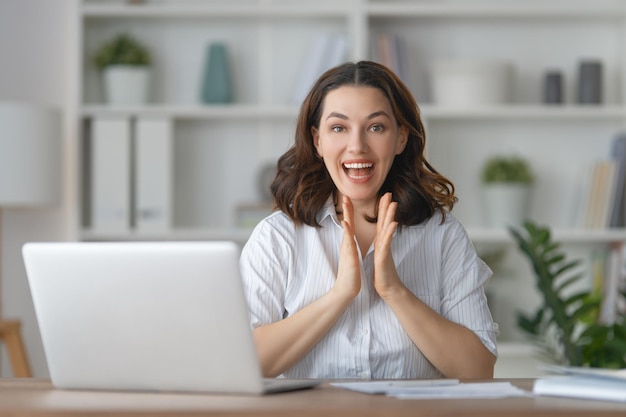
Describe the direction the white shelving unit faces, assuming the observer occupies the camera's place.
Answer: facing the viewer

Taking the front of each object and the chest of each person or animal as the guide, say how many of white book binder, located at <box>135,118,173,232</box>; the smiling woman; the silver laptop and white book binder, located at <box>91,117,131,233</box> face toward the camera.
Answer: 3

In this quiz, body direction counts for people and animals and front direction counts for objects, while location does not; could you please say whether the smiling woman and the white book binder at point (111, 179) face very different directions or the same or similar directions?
same or similar directions

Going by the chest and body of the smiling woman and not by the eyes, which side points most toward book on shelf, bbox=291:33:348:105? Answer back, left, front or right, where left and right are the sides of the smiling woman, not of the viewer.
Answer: back

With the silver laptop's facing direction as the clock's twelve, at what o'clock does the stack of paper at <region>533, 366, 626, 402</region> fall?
The stack of paper is roughly at 2 o'clock from the silver laptop.

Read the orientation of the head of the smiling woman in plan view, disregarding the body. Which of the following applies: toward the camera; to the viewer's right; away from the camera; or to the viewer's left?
toward the camera

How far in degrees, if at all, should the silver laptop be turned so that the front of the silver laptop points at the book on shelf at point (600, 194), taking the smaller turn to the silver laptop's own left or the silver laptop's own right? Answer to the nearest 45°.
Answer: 0° — it already faces it

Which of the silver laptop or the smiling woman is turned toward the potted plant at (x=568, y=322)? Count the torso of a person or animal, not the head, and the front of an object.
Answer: the silver laptop

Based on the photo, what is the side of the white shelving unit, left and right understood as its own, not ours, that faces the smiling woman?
front

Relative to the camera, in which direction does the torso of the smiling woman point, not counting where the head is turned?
toward the camera

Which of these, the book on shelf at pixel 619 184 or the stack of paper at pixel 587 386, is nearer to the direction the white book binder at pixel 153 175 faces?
the stack of paper

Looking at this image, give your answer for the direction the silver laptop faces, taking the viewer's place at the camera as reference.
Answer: facing away from the viewer and to the right of the viewer

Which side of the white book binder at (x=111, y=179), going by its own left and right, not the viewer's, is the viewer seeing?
front

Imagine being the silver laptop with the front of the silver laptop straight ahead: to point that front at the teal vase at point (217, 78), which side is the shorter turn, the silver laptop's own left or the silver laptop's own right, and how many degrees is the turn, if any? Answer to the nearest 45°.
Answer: approximately 45° to the silver laptop's own left

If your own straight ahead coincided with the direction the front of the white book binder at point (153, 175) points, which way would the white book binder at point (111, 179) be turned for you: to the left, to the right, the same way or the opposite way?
the same way

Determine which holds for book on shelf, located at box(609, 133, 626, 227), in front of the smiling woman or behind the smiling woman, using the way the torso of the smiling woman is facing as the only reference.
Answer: behind

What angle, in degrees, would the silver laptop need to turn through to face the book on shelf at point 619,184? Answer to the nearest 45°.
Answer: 0° — it already faces it

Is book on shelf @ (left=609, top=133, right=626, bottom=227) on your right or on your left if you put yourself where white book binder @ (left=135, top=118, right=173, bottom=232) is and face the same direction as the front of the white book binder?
on your left

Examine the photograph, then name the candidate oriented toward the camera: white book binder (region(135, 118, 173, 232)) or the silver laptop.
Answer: the white book binder
